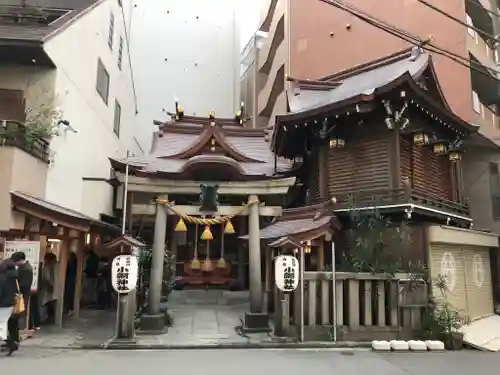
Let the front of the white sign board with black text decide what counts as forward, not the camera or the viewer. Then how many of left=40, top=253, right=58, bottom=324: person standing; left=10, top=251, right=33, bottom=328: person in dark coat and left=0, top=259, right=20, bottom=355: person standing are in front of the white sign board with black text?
2

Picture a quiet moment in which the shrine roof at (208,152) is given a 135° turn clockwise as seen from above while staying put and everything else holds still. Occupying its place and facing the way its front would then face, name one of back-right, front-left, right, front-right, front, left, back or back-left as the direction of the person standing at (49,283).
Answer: left

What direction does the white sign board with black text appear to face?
toward the camera

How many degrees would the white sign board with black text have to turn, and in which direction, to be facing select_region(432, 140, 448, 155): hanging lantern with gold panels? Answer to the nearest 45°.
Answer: approximately 90° to its left

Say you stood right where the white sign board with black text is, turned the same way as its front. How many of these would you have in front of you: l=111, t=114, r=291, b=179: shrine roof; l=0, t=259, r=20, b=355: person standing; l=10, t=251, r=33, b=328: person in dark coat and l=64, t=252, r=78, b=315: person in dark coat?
2

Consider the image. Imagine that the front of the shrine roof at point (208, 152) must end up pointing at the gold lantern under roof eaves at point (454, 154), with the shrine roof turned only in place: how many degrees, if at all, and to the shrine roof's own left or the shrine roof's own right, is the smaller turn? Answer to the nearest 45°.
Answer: approximately 45° to the shrine roof's own left

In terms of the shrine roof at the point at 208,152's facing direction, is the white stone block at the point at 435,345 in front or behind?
in front

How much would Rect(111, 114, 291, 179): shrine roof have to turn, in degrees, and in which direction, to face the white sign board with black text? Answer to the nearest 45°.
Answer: approximately 45° to its right

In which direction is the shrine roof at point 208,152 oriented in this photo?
toward the camera

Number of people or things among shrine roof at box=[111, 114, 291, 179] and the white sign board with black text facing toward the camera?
2

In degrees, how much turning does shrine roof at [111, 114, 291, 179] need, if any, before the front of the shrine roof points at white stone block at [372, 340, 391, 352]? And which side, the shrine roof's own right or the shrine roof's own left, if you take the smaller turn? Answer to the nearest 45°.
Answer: approximately 45° to the shrine roof's own left

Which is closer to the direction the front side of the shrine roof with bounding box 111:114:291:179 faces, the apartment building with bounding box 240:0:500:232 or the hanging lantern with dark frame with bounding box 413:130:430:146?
the hanging lantern with dark frame
